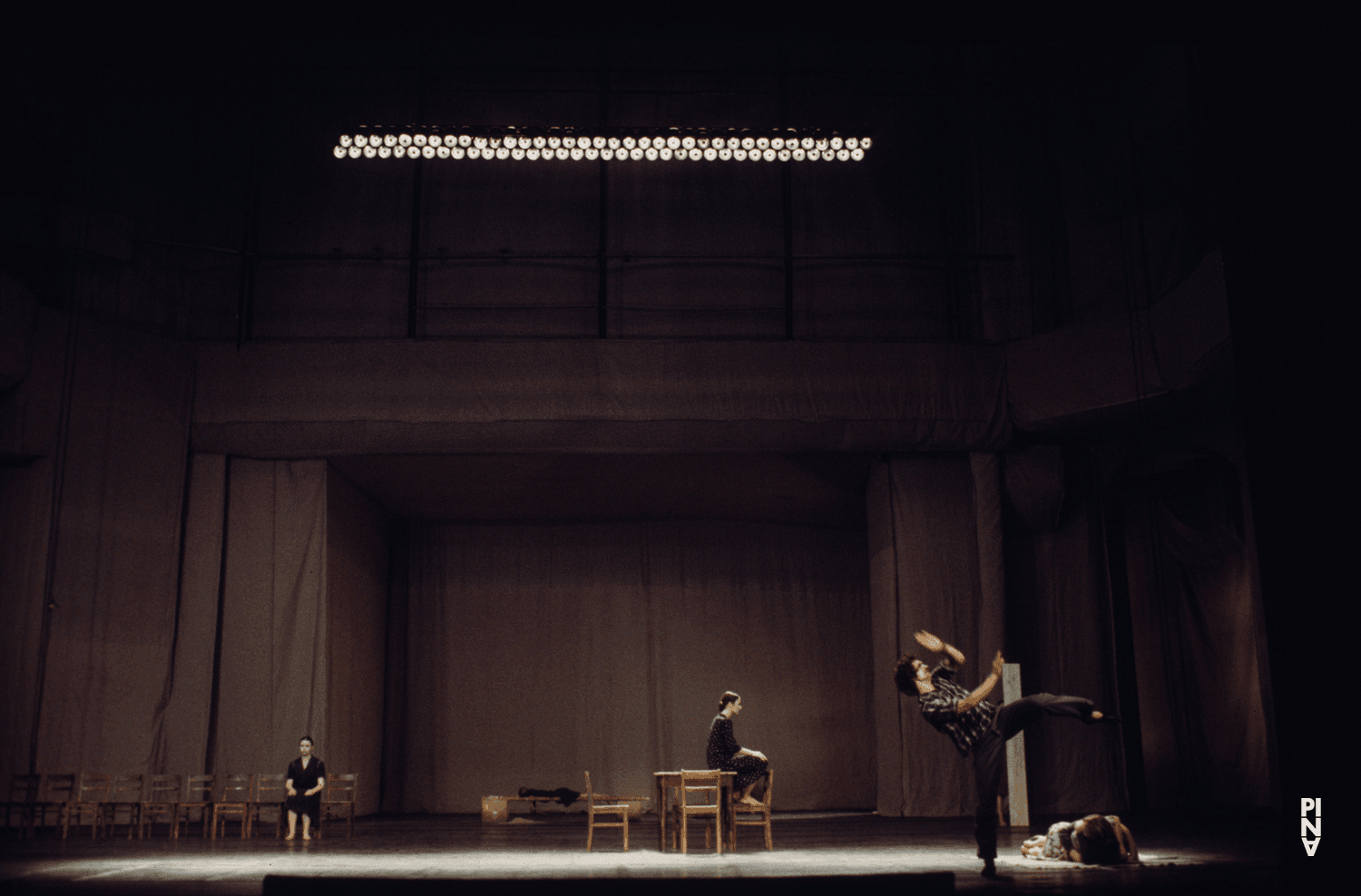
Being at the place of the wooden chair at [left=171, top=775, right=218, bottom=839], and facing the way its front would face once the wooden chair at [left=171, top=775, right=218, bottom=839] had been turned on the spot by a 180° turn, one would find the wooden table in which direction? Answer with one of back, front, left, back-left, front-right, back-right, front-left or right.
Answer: right

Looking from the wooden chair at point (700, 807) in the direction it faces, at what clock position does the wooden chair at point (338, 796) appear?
the wooden chair at point (338, 796) is roughly at 10 o'clock from the wooden chair at point (700, 807).

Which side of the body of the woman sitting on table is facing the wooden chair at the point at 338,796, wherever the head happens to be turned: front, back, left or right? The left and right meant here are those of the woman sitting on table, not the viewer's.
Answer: back

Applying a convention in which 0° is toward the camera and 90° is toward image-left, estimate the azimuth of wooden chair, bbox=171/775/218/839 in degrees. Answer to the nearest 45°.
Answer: approximately 45°

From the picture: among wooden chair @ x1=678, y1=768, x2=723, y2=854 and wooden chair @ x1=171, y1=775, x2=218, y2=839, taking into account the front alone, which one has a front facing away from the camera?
wooden chair @ x1=678, y1=768, x2=723, y2=854

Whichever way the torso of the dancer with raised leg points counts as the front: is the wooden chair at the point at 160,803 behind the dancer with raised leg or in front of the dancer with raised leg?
behind

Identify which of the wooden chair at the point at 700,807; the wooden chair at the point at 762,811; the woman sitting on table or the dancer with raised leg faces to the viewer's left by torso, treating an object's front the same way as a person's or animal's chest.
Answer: the wooden chair at the point at 762,811

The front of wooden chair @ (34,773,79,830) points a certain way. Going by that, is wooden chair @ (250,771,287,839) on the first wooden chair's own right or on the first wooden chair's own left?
on the first wooden chair's own left

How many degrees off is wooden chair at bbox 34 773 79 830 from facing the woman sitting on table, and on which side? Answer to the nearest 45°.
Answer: approximately 90° to its left

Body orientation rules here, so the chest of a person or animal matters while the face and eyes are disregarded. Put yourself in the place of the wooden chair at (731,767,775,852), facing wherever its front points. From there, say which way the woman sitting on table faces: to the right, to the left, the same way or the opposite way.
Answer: the opposite way

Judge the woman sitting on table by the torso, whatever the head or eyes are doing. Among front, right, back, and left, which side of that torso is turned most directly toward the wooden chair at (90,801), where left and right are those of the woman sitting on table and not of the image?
back

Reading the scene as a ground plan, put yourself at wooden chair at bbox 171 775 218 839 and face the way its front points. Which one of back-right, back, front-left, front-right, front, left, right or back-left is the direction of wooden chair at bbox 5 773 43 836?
front-right

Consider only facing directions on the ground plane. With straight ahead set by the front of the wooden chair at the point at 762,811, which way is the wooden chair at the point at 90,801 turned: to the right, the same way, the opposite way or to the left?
to the left

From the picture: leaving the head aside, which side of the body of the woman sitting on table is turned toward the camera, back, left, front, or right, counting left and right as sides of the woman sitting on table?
right

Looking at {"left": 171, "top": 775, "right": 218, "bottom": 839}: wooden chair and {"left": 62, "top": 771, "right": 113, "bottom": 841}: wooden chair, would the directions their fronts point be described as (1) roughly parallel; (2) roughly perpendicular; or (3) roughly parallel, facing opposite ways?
roughly parallel

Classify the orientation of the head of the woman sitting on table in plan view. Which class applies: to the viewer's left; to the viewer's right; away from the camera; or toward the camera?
to the viewer's right

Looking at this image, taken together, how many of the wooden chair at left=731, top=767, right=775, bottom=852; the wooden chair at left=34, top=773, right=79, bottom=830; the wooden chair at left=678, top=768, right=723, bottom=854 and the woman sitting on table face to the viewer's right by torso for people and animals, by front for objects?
1

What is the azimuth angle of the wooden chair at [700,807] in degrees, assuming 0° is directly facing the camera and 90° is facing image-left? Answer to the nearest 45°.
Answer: approximately 180°

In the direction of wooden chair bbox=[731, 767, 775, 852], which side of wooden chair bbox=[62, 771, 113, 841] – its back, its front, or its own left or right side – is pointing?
left

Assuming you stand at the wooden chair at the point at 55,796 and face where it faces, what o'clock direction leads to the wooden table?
The wooden table is roughly at 9 o'clock from the wooden chair.
